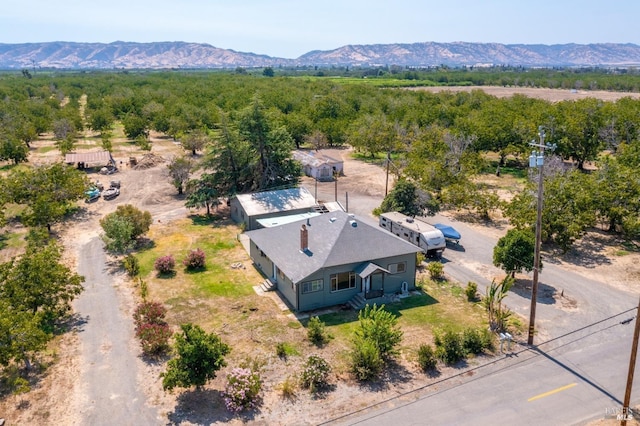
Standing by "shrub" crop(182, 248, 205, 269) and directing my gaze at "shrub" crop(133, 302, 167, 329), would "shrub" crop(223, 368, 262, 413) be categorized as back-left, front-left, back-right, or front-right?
front-left

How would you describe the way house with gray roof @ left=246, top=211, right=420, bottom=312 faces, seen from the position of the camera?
facing the viewer and to the right of the viewer

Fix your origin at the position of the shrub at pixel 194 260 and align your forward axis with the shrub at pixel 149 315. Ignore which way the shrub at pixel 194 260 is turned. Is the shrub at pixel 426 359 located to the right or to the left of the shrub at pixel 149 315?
left

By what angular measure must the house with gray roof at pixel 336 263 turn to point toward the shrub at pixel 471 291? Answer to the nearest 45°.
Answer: approximately 45° to its left

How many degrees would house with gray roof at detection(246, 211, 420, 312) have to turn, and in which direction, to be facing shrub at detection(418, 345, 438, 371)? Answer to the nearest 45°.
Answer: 0° — it already faces it

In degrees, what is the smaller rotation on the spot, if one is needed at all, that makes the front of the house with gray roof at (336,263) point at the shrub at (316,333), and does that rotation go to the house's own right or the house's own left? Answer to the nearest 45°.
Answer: approximately 45° to the house's own right

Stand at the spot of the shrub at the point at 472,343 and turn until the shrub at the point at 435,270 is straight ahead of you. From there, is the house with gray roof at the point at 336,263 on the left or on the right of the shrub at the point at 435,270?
left

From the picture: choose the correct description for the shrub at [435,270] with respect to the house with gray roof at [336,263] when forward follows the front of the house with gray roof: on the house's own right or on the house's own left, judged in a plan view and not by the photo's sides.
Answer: on the house's own left

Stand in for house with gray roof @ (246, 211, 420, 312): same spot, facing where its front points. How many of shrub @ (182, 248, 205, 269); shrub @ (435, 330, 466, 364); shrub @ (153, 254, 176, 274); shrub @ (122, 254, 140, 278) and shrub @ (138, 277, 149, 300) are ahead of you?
1

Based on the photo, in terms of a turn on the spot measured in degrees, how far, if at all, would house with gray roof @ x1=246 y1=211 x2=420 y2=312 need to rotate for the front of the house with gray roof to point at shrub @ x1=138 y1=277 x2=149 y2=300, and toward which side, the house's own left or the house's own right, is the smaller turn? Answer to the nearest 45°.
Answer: approximately 135° to the house's own right

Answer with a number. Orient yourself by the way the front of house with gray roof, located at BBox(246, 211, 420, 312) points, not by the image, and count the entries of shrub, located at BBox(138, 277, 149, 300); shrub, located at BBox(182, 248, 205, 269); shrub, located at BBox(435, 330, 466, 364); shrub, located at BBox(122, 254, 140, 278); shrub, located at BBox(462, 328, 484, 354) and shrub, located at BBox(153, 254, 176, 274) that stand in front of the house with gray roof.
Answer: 2

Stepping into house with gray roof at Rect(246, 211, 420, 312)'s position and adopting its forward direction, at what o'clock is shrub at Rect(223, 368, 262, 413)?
The shrub is roughly at 2 o'clock from the house with gray roof.

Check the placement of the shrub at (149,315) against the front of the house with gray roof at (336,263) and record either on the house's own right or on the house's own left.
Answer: on the house's own right

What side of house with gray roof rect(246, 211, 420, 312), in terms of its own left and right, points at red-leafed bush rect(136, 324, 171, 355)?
right

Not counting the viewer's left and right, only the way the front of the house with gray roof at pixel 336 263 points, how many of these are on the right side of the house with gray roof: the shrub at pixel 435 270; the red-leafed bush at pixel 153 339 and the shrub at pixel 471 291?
1
